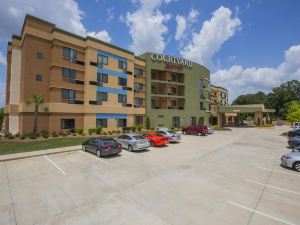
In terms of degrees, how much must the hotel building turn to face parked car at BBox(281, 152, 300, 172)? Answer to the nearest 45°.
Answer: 0° — it already faces it

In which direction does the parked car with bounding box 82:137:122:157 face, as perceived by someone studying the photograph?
facing away from the viewer and to the left of the viewer

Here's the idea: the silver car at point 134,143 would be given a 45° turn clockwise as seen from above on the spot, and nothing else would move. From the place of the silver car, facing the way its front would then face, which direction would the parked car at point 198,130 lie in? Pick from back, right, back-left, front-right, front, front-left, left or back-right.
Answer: front-right

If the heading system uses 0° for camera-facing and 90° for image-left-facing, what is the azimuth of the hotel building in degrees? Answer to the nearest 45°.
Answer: approximately 315°

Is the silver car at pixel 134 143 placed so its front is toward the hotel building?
yes

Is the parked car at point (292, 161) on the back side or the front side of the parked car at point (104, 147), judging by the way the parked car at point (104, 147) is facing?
on the back side

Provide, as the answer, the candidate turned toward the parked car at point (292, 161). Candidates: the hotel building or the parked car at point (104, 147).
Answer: the hotel building

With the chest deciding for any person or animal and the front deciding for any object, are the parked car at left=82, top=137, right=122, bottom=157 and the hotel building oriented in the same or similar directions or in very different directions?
very different directions

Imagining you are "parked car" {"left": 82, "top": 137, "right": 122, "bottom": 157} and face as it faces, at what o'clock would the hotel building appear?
The hotel building is roughly at 1 o'clock from the parked car.

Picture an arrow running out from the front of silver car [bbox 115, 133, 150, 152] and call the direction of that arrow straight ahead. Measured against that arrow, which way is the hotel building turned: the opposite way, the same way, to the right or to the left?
the opposite way

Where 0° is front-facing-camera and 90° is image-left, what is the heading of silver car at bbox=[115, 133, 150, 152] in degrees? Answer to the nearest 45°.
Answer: approximately 135°
